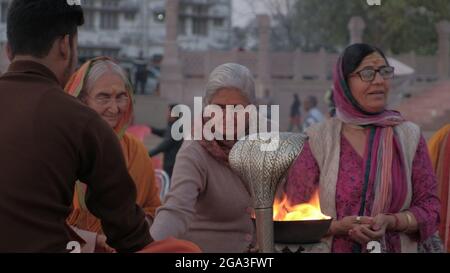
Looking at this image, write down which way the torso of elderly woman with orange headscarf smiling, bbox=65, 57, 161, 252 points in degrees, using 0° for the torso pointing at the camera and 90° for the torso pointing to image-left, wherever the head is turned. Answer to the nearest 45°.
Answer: approximately 0°

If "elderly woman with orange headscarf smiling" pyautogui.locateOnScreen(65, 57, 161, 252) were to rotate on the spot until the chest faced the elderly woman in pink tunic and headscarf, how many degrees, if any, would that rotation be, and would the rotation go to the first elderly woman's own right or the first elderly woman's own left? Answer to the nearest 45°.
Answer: approximately 90° to the first elderly woman's own left

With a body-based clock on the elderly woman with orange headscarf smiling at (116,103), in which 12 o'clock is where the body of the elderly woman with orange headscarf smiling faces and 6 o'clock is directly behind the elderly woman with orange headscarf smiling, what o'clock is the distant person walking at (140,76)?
The distant person walking is roughly at 6 o'clock from the elderly woman with orange headscarf smiling.

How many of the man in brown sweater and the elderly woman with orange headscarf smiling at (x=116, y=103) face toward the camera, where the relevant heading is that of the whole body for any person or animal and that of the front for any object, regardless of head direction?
1

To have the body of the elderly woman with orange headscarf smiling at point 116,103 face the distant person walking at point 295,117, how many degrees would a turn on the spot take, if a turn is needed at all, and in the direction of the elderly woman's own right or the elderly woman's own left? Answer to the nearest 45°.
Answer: approximately 180°

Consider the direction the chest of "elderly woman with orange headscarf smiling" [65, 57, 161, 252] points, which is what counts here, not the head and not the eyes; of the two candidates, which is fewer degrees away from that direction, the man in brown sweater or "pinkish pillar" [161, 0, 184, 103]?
the man in brown sweater

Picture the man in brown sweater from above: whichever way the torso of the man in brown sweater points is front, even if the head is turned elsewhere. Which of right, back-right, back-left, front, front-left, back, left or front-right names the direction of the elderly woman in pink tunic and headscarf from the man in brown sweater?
front

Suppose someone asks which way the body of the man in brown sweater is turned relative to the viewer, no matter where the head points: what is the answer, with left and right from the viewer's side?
facing away from the viewer and to the right of the viewer

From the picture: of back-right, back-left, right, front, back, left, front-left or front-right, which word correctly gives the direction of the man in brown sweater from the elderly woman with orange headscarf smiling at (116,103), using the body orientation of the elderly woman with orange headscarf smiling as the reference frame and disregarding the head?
front

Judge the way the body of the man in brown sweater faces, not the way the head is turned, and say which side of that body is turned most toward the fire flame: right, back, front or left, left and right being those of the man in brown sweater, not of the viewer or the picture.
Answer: right

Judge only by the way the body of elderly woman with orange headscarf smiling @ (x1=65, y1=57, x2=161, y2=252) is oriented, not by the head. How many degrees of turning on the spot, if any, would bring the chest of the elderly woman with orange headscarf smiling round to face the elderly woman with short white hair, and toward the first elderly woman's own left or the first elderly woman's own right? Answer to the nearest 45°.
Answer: approximately 45° to the first elderly woman's own left
